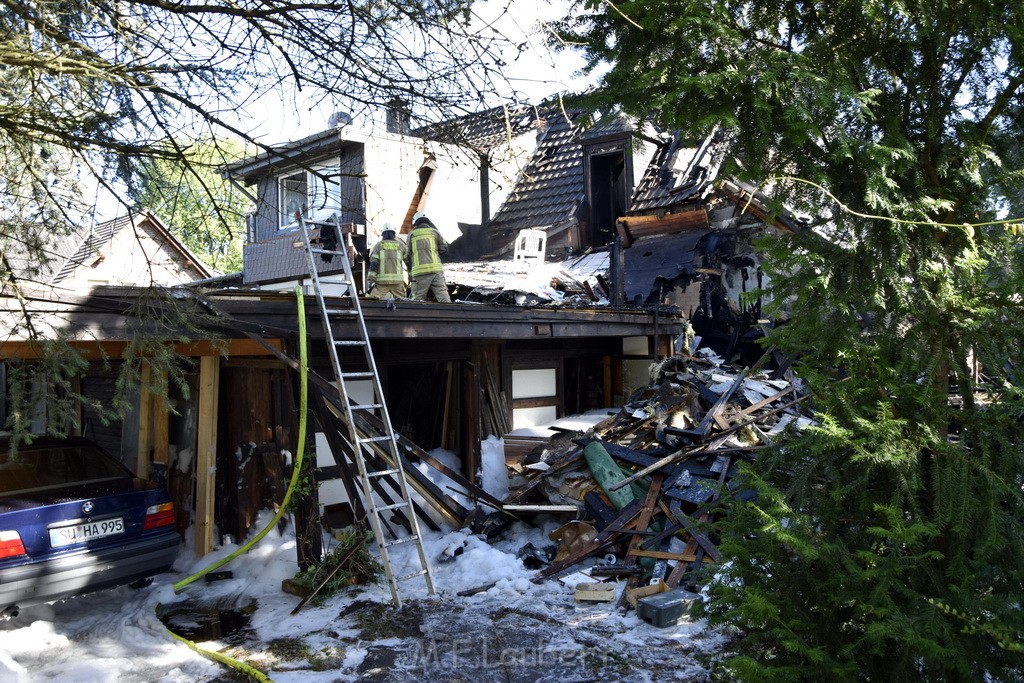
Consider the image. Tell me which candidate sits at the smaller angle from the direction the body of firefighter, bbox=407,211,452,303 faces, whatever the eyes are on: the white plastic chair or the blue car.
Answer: the white plastic chair

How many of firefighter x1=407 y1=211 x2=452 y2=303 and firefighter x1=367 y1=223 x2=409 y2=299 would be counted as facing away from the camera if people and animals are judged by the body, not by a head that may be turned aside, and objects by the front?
2

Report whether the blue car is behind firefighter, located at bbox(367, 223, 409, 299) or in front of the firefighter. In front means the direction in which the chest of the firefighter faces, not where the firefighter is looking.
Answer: behind

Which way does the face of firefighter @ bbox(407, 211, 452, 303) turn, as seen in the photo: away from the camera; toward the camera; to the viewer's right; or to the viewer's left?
away from the camera

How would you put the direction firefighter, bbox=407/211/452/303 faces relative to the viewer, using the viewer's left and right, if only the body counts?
facing away from the viewer

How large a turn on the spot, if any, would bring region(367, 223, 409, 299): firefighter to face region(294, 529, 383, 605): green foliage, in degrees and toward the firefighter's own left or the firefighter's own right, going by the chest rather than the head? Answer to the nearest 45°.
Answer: approximately 180°

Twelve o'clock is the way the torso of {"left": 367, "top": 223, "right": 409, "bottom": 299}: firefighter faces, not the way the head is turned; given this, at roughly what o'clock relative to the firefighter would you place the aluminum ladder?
The aluminum ladder is roughly at 6 o'clock from the firefighter.

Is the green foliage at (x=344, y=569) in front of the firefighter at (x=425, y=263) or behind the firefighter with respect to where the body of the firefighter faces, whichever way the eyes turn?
behind

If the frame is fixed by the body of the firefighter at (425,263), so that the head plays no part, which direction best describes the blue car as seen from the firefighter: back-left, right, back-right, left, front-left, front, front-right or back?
back-left

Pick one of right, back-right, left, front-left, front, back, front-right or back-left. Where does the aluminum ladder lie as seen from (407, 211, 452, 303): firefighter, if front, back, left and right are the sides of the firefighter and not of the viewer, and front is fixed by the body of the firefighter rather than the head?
back

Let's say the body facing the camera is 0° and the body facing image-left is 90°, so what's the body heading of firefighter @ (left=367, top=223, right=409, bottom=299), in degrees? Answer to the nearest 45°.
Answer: approximately 180°
